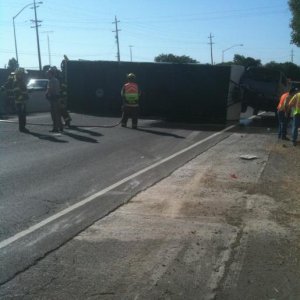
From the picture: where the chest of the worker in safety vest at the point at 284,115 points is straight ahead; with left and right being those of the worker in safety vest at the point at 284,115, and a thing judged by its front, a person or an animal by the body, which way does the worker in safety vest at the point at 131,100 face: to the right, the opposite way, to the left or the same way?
to the left

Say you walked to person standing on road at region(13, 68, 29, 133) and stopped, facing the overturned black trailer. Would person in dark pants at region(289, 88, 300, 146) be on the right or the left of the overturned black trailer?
right

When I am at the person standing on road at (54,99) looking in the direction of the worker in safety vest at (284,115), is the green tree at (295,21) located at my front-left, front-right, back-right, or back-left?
front-left
